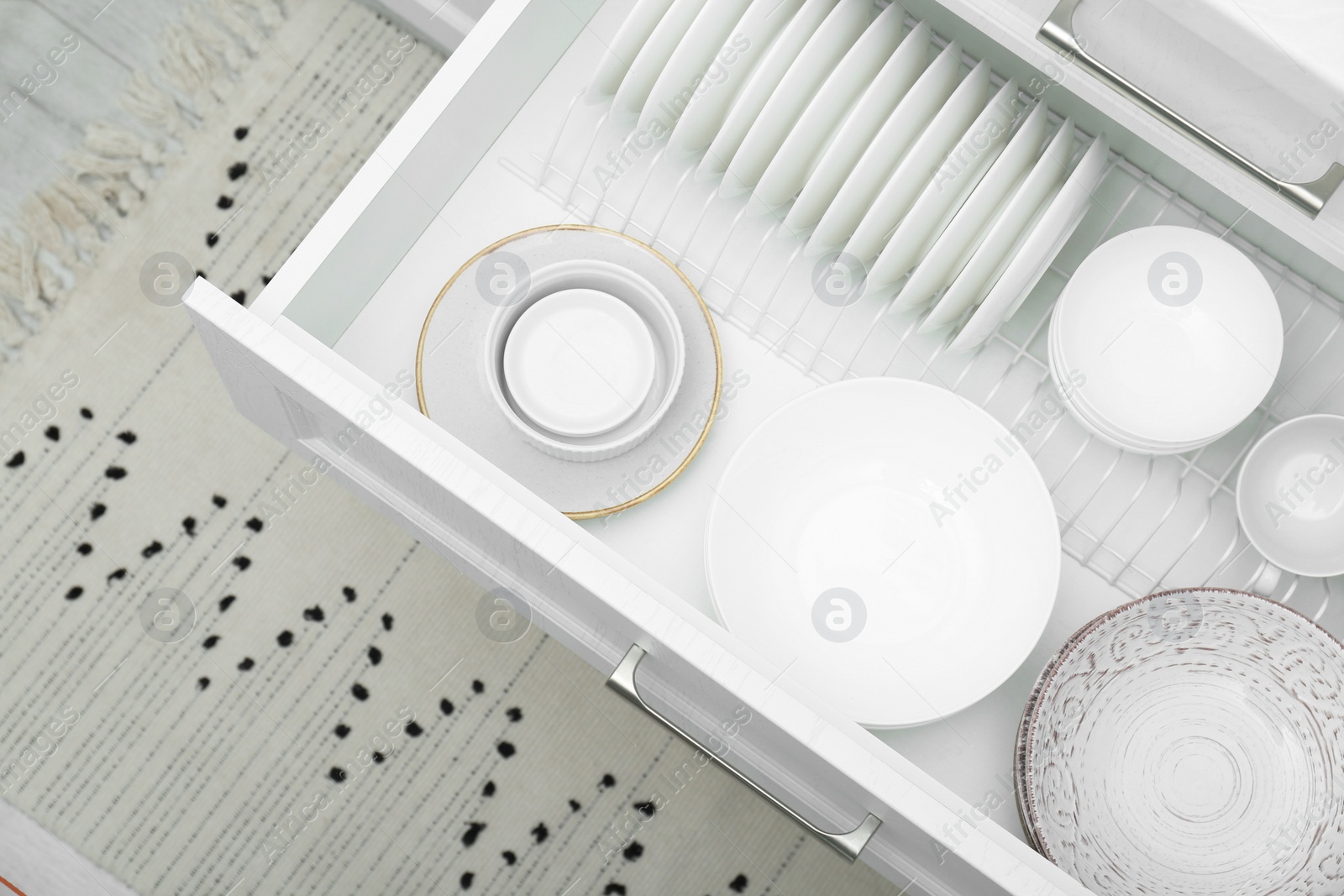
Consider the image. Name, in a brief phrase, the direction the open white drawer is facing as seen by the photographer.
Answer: facing the viewer and to the left of the viewer
